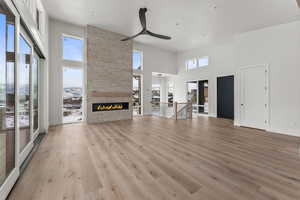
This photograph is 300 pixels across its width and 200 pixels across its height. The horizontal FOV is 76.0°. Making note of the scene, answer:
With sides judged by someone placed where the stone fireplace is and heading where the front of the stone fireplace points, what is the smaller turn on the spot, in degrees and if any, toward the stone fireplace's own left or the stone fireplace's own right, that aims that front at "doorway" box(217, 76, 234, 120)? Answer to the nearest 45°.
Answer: approximately 45° to the stone fireplace's own left

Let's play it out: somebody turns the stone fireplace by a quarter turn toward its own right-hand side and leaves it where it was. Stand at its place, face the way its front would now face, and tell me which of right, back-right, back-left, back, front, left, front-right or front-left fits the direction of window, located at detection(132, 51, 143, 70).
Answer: back

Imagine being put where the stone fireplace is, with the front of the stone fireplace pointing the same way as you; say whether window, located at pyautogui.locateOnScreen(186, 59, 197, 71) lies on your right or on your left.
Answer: on your left

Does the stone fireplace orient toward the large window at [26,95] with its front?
no

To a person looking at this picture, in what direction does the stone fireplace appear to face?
facing the viewer and to the right of the viewer

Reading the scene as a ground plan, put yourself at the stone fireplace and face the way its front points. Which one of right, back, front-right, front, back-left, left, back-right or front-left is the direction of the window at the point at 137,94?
left

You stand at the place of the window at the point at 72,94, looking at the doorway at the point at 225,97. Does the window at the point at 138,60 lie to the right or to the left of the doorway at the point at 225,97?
left

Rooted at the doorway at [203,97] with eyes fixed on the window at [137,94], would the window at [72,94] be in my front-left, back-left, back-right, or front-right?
front-left

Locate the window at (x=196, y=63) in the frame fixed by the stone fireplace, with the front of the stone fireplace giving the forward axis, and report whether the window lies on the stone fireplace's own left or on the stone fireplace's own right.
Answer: on the stone fireplace's own left

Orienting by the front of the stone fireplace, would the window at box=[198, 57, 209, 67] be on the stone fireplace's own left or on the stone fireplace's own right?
on the stone fireplace's own left
